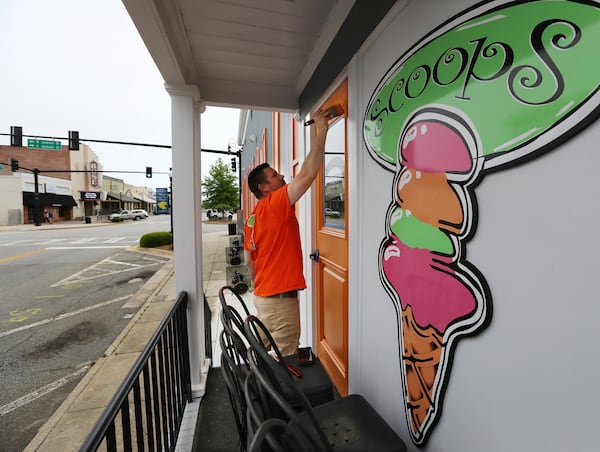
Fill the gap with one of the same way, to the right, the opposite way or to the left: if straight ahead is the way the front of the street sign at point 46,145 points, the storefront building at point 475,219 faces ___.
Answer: to the right

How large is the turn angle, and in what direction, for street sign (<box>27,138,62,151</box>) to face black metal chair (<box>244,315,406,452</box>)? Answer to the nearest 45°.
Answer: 0° — it already faces it

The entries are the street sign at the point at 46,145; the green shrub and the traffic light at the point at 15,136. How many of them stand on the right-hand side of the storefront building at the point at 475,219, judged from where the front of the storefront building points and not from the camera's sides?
3

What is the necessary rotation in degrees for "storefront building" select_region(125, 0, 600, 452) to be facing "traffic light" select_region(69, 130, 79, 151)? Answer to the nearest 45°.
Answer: approximately 90° to its right

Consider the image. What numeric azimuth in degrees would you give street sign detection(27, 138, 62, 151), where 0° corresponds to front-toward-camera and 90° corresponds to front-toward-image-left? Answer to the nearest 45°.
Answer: approximately 0°
